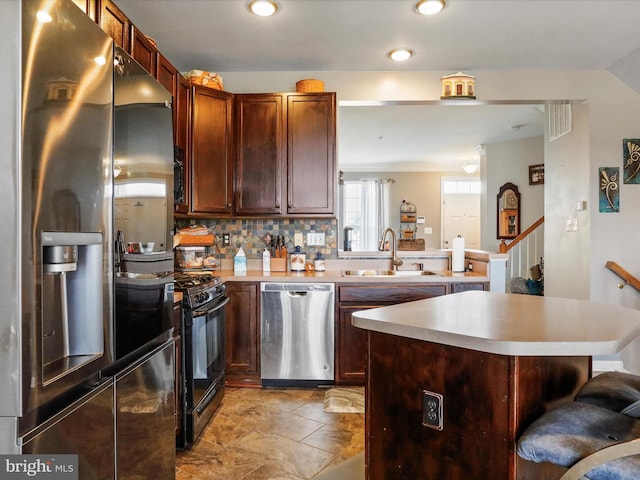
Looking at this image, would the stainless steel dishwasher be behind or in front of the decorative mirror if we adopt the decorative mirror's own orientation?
in front

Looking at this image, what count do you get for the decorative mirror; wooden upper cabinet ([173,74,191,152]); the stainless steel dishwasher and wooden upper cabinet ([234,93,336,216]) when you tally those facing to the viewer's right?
1

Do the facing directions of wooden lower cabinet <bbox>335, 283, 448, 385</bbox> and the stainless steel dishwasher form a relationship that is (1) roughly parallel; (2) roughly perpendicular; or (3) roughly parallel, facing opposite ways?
roughly parallel

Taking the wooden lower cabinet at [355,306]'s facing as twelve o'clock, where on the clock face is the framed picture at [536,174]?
The framed picture is roughly at 7 o'clock from the wooden lower cabinet.

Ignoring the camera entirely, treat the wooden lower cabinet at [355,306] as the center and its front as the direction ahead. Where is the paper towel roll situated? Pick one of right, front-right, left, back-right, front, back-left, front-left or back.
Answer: back-left

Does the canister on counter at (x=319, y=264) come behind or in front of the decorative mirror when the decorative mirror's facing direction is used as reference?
in front

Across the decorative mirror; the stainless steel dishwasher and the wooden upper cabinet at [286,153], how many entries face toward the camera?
3

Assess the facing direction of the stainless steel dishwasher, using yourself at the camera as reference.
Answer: facing the viewer

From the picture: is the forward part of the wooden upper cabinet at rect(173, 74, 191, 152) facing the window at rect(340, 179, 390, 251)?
no

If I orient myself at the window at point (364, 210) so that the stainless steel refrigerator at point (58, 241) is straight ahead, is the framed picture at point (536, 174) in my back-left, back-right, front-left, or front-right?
front-left

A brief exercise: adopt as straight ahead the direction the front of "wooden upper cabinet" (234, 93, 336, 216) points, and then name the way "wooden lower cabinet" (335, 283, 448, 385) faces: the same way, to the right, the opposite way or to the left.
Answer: the same way

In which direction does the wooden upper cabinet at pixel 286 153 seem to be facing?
toward the camera

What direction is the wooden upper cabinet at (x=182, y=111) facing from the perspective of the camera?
to the viewer's right
